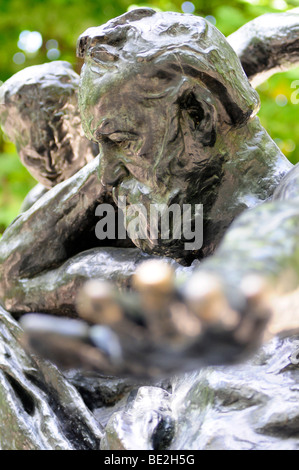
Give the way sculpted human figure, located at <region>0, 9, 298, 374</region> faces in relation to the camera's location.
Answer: facing the viewer and to the left of the viewer
